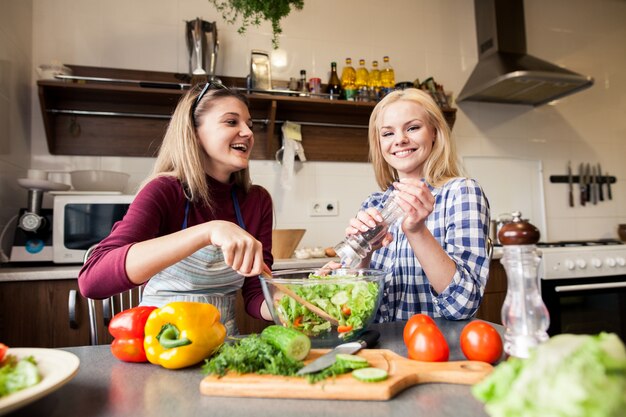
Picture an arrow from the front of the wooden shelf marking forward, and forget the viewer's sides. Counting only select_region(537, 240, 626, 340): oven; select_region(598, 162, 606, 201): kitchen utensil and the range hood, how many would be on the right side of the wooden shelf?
0

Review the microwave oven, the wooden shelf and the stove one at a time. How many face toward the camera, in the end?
3

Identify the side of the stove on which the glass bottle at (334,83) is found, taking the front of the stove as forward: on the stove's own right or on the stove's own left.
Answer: on the stove's own right

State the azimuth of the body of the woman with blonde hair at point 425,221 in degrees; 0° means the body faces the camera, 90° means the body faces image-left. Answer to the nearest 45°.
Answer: approximately 45°

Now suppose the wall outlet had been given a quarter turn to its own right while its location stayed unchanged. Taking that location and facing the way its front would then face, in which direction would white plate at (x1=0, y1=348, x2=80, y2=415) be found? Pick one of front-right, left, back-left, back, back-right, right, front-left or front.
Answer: left

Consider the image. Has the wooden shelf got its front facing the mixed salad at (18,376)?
yes

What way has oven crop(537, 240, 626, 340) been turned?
toward the camera

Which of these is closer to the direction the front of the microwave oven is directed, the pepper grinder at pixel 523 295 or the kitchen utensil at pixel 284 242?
the pepper grinder

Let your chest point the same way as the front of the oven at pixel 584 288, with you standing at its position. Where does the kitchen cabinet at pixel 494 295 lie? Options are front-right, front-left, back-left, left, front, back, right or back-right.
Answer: front-right

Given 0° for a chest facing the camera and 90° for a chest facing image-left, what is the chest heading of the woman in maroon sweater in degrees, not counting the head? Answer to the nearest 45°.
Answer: approximately 315°

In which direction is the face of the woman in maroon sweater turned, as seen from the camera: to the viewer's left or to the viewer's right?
to the viewer's right

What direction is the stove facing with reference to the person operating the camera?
facing the viewer

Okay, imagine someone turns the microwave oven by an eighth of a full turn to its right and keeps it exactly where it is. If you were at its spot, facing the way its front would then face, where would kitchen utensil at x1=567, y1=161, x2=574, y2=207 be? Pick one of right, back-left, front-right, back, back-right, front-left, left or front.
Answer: back-left

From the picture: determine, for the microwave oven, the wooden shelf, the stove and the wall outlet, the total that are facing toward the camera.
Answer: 4

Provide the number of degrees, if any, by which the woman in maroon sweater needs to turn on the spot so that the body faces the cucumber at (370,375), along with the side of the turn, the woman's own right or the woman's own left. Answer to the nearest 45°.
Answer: approximately 45° to the woman's own right

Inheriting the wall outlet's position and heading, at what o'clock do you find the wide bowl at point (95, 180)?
The wide bowl is roughly at 2 o'clock from the wall outlet.

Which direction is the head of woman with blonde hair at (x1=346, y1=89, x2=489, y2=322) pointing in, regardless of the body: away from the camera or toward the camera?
toward the camera

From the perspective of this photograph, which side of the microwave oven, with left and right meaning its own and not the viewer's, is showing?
front

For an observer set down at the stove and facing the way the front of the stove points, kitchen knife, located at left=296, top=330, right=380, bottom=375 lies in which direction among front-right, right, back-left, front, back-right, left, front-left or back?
front

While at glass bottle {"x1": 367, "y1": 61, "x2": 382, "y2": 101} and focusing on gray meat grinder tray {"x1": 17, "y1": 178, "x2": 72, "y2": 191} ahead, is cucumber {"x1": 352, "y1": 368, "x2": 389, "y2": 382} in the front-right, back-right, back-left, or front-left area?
front-left

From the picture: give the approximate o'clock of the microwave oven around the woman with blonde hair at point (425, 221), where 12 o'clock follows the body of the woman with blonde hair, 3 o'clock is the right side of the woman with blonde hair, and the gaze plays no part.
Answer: The microwave oven is roughly at 2 o'clock from the woman with blonde hair.
